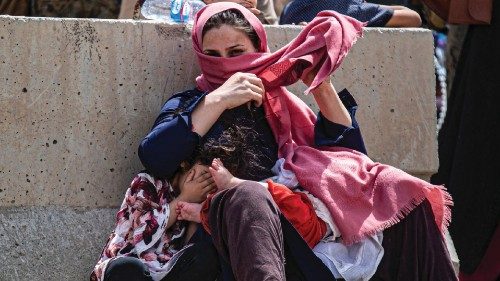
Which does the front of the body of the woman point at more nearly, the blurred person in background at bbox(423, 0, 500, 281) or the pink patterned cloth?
the pink patterned cloth

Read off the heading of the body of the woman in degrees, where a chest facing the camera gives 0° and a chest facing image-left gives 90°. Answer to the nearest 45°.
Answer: approximately 0°

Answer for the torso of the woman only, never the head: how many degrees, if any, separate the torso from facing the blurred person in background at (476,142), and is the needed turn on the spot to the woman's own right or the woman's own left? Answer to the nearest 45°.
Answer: approximately 135° to the woman's own left

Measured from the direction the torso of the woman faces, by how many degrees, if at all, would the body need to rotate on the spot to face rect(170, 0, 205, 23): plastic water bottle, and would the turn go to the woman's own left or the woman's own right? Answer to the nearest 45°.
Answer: approximately 135° to the woman's own right

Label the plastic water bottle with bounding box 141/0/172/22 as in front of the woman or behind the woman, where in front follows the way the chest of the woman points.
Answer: behind
